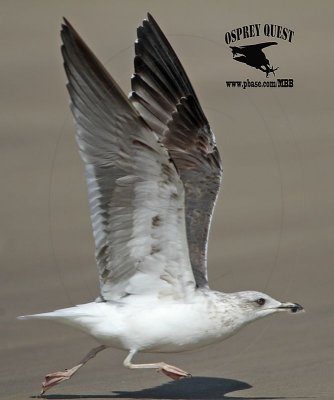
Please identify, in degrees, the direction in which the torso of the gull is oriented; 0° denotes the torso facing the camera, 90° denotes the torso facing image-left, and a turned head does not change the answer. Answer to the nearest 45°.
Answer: approximately 270°
